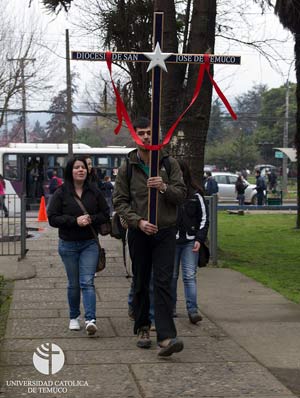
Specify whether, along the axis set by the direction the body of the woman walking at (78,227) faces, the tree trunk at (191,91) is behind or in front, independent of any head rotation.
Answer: behind

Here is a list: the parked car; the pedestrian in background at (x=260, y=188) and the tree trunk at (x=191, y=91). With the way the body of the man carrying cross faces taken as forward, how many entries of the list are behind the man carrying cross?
3

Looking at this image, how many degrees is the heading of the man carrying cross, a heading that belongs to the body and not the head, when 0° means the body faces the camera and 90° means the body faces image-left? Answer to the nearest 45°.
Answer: approximately 0°

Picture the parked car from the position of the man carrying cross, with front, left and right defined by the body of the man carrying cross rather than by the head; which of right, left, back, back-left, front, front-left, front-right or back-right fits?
back

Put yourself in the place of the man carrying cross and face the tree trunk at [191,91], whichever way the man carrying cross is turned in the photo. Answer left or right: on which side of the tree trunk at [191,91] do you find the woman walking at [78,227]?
left
